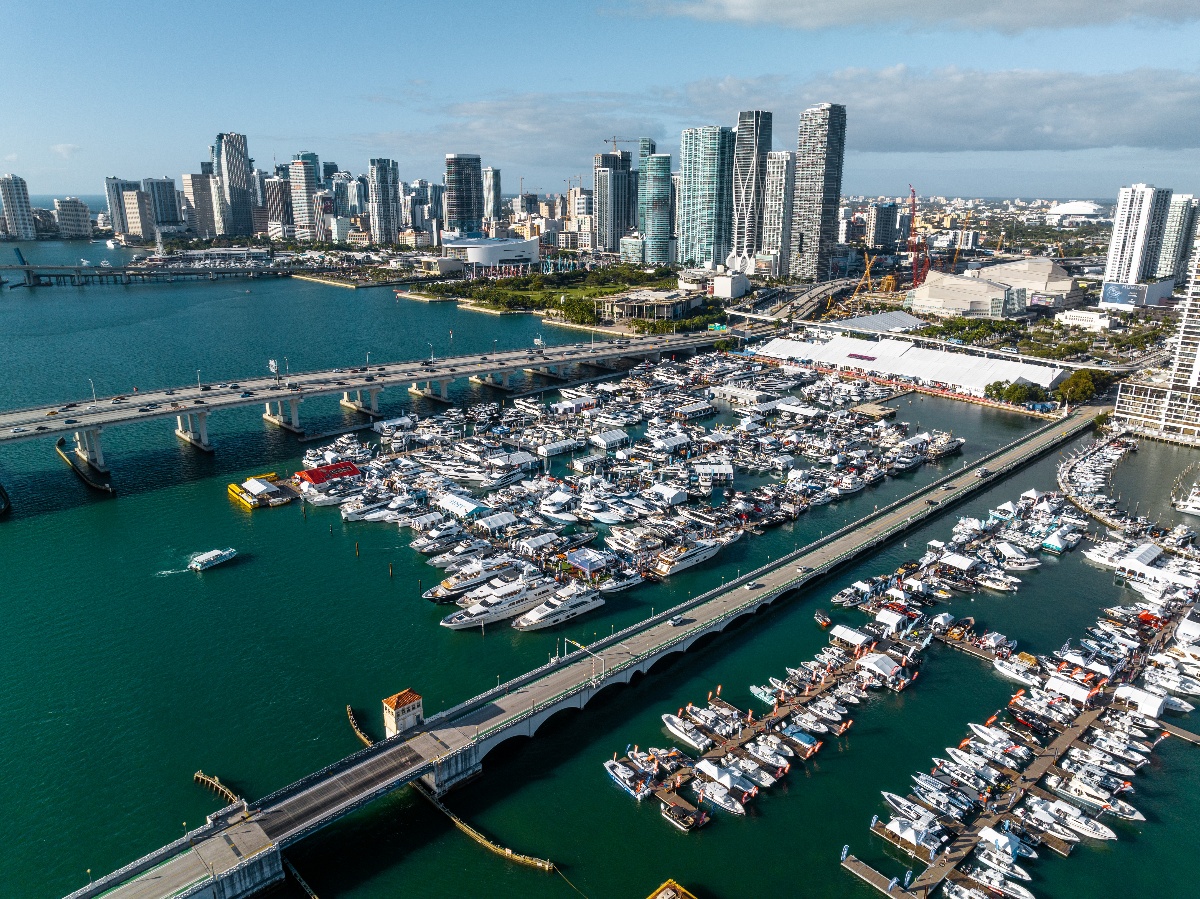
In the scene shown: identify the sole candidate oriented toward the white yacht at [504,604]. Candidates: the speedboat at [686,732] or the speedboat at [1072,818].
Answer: the speedboat at [686,732]

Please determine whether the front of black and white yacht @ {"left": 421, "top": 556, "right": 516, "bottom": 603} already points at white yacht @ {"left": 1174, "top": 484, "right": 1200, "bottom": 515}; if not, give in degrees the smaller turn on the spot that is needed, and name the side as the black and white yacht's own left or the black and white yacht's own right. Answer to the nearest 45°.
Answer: approximately 135° to the black and white yacht's own left

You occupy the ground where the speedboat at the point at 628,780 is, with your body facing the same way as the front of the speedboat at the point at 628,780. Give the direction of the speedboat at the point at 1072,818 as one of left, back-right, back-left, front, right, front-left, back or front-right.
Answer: back-right

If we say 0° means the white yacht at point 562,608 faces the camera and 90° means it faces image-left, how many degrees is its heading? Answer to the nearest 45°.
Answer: approximately 45°

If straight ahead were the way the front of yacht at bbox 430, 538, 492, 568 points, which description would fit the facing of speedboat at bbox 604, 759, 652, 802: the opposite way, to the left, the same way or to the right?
to the right

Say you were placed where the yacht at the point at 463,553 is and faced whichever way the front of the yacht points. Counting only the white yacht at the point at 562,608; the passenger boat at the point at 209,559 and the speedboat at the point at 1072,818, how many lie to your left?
2

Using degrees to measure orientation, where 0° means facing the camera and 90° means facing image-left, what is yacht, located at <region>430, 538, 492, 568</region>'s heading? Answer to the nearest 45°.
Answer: approximately 45°

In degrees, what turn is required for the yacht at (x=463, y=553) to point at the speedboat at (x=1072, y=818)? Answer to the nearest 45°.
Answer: approximately 90° to its left

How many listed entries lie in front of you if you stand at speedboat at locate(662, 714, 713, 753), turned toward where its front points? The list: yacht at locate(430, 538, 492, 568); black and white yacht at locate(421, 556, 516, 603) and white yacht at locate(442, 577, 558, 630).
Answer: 3

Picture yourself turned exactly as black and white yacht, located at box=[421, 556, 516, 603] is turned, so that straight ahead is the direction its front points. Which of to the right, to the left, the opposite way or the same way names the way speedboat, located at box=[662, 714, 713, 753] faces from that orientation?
to the right

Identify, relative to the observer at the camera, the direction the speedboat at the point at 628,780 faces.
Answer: facing away from the viewer and to the left of the viewer

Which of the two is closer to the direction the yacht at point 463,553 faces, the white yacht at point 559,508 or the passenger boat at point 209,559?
the passenger boat
